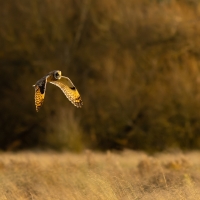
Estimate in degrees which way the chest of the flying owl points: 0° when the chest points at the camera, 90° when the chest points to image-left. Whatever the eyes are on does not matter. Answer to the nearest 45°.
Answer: approximately 315°
